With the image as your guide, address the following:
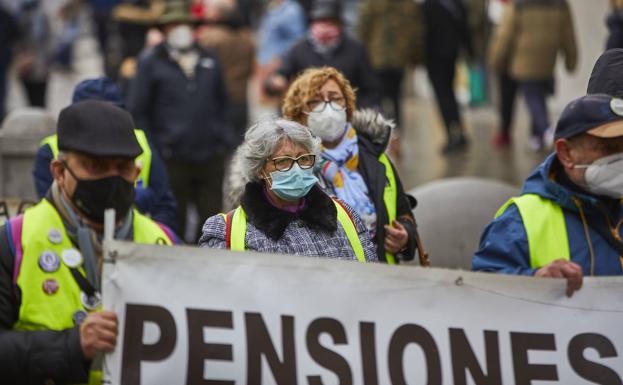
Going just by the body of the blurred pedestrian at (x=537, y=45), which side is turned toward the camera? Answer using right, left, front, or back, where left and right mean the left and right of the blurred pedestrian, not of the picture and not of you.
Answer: back

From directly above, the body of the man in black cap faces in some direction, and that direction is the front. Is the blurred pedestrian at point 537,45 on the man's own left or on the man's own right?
on the man's own left

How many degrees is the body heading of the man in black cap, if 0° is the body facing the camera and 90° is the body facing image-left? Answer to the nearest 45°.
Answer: approximately 315°

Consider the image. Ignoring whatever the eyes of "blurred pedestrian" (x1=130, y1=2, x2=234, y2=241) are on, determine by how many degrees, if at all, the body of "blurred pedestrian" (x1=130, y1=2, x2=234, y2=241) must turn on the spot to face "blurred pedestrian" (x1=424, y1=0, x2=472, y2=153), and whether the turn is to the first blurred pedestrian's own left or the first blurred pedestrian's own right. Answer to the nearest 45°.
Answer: approximately 135° to the first blurred pedestrian's own left
